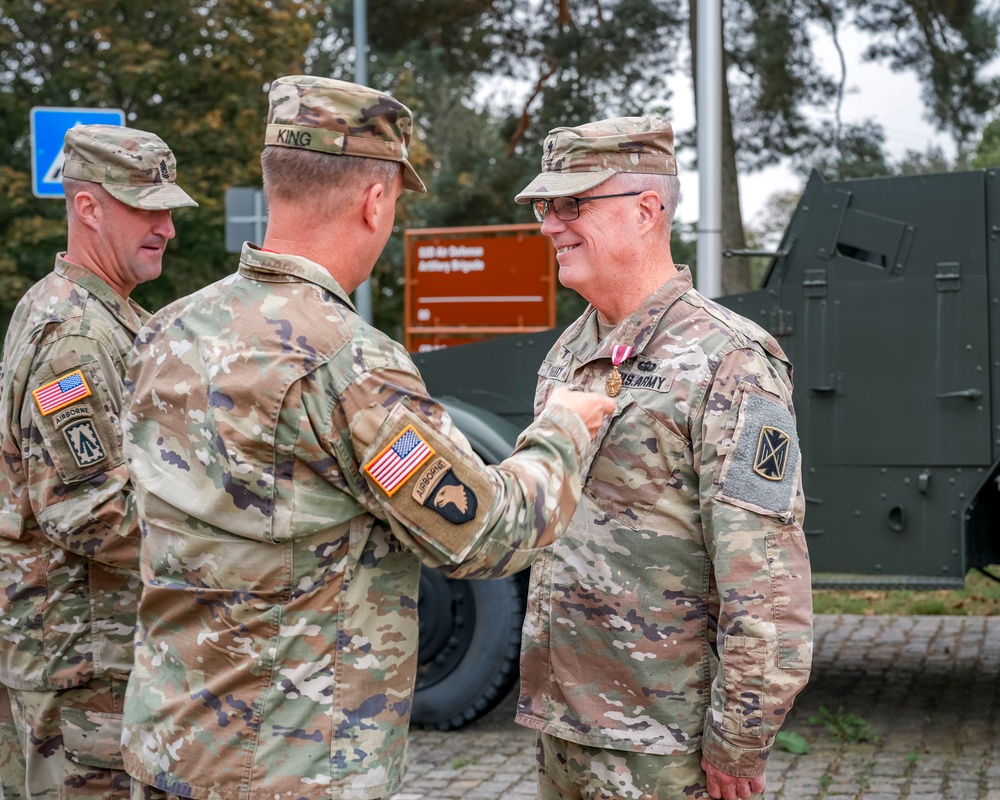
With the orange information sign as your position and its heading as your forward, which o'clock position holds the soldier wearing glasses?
The soldier wearing glasses is roughly at 12 o'clock from the orange information sign.

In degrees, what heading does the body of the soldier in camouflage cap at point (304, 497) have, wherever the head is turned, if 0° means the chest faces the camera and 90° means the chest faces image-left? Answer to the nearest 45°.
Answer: approximately 225°

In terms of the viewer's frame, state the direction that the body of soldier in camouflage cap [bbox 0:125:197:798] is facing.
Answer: to the viewer's right

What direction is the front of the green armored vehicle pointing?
to the viewer's left

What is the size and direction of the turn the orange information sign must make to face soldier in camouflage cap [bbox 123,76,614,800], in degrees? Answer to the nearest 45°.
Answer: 0° — it already faces them

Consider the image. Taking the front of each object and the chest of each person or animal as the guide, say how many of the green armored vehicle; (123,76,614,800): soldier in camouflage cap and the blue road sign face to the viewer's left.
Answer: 1

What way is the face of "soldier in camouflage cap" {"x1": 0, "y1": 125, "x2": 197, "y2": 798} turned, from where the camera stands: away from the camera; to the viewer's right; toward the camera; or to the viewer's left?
to the viewer's right

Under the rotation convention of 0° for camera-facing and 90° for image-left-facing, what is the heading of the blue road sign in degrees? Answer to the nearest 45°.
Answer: approximately 0°

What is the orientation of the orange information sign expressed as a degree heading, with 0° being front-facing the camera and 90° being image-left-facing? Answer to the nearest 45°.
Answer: approximately 0°

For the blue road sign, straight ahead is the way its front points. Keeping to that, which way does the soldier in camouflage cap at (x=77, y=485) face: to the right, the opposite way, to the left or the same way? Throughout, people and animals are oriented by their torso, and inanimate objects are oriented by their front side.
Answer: to the left

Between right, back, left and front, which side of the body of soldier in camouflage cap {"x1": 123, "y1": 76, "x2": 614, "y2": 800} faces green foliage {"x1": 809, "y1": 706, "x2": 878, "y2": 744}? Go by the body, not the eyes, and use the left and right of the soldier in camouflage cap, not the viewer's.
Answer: front

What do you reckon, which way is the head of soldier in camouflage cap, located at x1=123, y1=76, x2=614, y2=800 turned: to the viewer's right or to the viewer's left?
to the viewer's right

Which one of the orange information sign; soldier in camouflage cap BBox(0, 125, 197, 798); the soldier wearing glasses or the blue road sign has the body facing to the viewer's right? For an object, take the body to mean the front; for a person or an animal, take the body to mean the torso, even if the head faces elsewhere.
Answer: the soldier in camouflage cap

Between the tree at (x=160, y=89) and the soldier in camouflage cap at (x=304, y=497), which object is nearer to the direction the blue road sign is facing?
the soldier in camouflage cap
